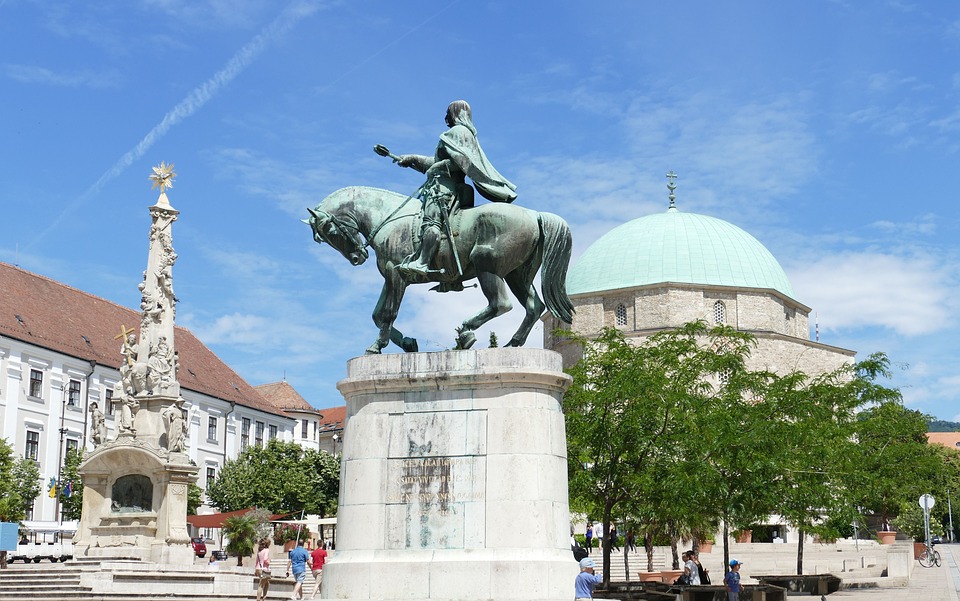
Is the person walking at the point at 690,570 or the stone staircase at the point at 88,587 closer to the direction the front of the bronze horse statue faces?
the stone staircase

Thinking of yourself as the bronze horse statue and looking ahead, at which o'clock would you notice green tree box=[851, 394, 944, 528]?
The green tree is roughly at 4 o'clock from the bronze horse statue.

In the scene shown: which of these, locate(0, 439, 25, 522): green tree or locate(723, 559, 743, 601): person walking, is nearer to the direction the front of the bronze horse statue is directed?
the green tree

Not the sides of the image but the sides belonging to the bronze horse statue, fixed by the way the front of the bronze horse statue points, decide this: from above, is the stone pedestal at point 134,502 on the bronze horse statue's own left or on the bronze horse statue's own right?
on the bronze horse statue's own right

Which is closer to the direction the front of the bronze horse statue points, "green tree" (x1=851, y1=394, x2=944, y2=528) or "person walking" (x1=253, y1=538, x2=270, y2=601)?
the person walking

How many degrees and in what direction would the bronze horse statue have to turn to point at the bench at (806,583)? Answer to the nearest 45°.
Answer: approximately 135° to its right

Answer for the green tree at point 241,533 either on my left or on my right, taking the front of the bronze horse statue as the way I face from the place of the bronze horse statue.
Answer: on my right

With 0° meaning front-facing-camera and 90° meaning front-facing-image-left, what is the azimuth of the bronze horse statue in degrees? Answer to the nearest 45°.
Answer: approximately 90°

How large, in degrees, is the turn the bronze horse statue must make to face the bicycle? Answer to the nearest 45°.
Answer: approximately 135° to its right
